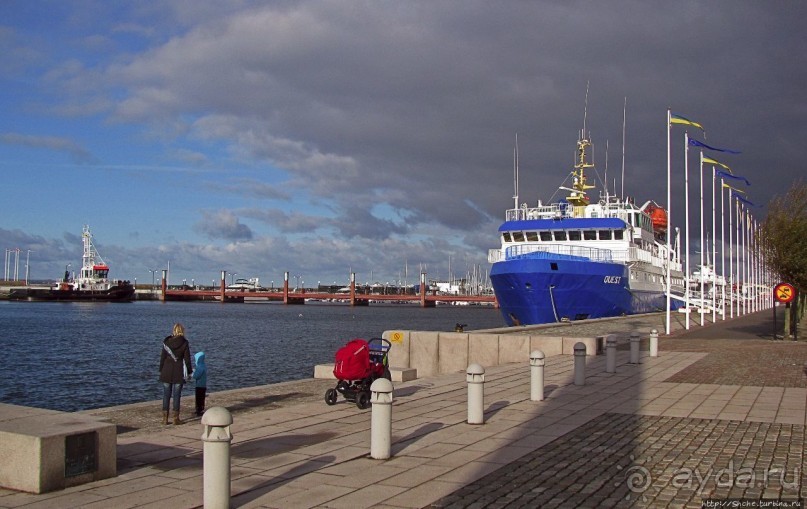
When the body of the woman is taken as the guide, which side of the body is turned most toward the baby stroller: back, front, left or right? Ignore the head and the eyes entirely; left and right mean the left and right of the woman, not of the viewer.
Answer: right

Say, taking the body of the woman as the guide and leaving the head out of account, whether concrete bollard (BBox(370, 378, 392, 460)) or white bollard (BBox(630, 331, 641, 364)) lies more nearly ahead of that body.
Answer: the white bollard

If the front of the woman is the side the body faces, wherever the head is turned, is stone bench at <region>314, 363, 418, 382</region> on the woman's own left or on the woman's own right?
on the woman's own right

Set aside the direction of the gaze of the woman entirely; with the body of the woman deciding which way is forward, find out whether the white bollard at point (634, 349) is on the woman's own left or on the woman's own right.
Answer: on the woman's own right

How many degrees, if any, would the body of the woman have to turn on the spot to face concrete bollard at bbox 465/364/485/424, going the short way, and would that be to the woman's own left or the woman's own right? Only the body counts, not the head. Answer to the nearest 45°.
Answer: approximately 135° to the woman's own right

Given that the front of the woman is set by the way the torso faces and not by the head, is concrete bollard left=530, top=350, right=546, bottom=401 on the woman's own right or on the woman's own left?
on the woman's own right

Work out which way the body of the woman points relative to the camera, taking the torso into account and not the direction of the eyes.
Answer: away from the camera
